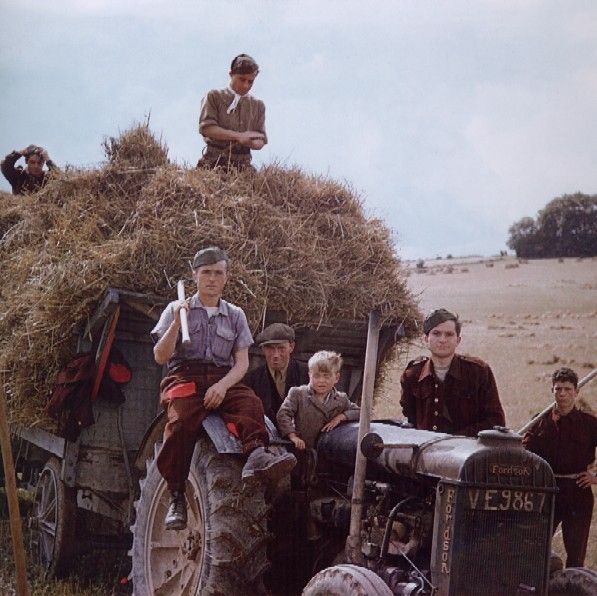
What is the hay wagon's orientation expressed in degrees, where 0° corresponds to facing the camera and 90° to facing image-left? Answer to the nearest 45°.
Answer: approximately 315°

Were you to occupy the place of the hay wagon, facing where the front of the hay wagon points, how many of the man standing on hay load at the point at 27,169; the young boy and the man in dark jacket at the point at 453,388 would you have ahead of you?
2

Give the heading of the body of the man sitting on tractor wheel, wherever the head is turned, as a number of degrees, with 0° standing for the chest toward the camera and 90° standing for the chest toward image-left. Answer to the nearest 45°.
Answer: approximately 0°

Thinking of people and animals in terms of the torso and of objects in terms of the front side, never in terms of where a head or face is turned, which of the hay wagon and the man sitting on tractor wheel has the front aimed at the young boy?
the hay wagon

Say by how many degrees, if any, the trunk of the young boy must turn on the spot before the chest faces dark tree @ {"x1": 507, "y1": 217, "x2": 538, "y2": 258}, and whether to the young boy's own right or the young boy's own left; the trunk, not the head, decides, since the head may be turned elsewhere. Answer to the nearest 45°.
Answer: approximately 180°

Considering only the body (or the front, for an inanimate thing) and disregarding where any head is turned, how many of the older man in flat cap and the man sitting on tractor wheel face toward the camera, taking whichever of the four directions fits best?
2

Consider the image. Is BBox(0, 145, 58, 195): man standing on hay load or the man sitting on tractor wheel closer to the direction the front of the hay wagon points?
the man sitting on tractor wheel
